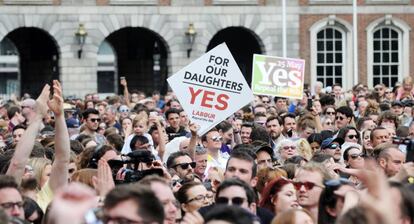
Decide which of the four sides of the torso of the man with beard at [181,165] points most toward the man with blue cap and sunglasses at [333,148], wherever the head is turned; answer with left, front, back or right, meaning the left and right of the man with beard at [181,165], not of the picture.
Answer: left

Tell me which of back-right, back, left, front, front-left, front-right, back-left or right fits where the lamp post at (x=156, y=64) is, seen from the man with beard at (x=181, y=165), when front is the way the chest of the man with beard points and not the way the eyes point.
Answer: back-left

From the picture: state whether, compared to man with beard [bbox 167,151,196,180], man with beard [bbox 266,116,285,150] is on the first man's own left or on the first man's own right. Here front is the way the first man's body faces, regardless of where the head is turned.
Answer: on the first man's own left

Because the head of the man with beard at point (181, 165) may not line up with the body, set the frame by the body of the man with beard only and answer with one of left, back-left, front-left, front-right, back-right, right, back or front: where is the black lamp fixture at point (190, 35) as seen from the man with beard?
back-left

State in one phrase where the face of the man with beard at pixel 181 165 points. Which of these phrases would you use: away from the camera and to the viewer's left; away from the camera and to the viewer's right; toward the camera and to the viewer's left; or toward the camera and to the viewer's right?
toward the camera and to the viewer's right

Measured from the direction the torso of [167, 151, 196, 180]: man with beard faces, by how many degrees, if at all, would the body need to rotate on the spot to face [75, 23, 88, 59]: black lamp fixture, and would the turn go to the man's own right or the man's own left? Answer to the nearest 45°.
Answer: approximately 135° to the man's own left
